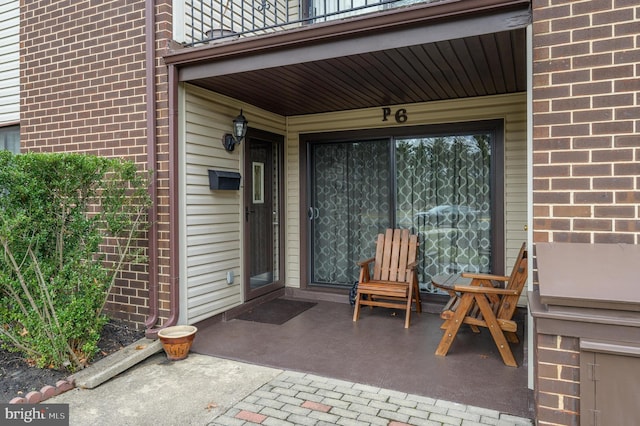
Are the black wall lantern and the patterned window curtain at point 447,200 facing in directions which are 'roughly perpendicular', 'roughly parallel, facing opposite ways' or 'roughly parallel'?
roughly perpendicular

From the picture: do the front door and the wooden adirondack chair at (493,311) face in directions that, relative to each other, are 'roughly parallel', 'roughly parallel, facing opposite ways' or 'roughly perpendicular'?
roughly parallel, facing opposite ways

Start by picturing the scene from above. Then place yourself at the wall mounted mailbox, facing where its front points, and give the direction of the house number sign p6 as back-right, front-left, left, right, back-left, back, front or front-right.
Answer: front-left

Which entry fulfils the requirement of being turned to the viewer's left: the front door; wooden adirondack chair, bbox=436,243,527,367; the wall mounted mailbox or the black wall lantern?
the wooden adirondack chair

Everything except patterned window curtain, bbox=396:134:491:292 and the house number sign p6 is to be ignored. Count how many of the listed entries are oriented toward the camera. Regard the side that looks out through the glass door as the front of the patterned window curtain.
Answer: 2

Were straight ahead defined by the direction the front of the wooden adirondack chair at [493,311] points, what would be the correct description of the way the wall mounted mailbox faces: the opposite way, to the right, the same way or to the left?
the opposite way

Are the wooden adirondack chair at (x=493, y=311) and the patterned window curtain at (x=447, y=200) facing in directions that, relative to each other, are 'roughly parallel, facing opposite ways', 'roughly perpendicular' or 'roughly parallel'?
roughly perpendicular

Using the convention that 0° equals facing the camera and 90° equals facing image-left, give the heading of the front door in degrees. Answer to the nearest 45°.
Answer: approximately 315°

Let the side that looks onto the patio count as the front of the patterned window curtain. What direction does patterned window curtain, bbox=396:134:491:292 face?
toward the camera

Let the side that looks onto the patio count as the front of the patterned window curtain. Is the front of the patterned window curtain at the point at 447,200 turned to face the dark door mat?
no

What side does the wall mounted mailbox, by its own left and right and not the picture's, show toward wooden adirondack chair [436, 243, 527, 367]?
front

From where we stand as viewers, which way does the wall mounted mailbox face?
facing the viewer and to the right of the viewer

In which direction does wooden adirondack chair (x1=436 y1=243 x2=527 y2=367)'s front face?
to the viewer's left

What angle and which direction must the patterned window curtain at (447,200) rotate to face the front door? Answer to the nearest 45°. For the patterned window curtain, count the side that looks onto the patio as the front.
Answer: approximately 90° to its right

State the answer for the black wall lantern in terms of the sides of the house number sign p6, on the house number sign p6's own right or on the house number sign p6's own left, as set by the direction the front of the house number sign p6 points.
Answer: on the house number sign p6's own right

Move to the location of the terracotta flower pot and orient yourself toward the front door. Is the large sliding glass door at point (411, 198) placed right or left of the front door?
right

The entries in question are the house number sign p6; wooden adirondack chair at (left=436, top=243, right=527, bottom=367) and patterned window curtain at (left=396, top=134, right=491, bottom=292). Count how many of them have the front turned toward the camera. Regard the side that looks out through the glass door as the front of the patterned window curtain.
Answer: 2

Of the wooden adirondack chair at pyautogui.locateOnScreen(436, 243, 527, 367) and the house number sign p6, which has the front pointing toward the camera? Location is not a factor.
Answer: the house number sign p6

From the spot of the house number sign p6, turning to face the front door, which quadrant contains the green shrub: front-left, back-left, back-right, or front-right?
front-left
